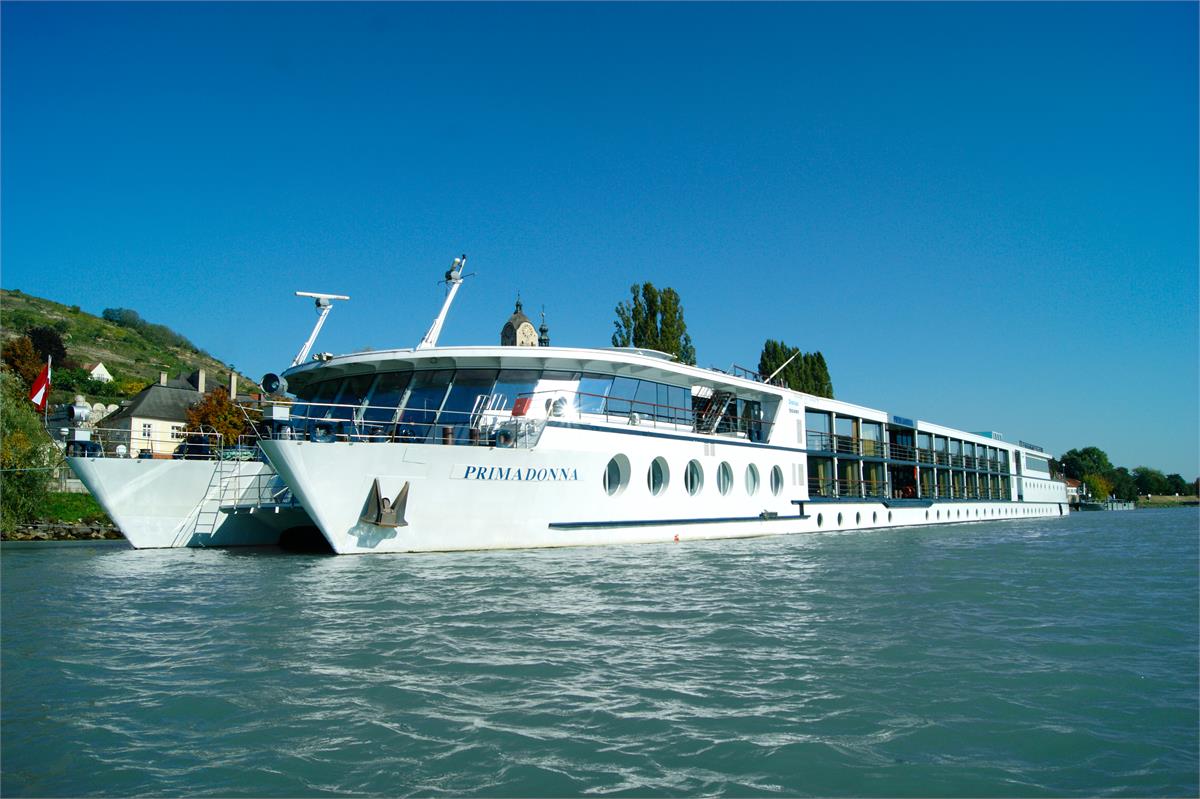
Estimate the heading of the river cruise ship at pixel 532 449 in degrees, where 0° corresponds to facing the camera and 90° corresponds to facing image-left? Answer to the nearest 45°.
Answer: approximately 45°

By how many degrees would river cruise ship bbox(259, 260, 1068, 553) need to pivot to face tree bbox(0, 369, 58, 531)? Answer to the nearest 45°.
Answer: approximately 90° to its right

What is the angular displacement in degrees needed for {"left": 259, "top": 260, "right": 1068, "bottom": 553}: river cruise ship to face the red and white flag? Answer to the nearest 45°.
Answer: approximately 45° to its right
